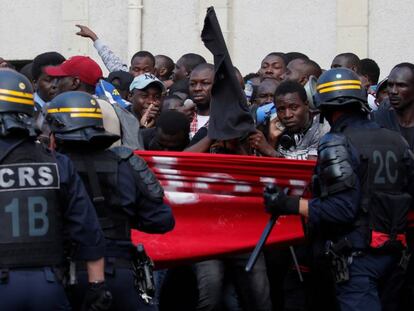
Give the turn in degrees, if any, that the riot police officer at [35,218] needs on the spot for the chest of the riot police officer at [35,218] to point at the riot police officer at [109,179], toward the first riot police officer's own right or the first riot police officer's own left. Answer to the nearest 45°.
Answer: approximately 45° to the first riot police officer's own right

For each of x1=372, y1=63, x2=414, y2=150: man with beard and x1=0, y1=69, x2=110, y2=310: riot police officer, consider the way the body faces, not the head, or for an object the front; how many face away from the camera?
1

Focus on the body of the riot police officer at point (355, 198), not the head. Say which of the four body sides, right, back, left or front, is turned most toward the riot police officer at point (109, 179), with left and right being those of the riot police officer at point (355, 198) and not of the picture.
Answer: left

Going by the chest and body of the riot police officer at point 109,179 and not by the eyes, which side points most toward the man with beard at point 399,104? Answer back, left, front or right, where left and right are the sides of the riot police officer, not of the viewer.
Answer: right

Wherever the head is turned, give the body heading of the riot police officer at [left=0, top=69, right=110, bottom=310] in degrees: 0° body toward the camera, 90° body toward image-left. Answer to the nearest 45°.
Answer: approximately 180°

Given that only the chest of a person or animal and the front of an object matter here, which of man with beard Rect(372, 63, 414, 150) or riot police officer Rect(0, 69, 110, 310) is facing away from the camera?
the riot police officer

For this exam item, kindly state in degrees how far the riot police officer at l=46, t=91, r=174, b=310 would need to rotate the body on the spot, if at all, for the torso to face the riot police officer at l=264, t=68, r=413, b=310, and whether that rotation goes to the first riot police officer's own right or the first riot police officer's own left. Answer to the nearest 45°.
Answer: approximately 135° to the first riot police officer's own right

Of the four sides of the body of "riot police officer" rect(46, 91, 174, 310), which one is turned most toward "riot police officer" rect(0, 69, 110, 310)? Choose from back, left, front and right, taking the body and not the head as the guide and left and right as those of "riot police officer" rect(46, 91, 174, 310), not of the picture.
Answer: left

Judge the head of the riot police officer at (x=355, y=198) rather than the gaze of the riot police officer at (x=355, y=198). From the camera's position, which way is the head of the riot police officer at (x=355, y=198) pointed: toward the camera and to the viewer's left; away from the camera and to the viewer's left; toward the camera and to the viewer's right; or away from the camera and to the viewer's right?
away from the camera and to the viewer's left

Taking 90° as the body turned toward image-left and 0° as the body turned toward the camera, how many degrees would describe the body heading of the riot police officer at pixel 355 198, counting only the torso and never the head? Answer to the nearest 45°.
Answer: approximately 135°

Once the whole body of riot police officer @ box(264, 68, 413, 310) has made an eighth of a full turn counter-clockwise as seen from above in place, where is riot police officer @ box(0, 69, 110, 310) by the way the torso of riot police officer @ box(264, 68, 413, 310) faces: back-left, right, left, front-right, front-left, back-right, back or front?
front-left
